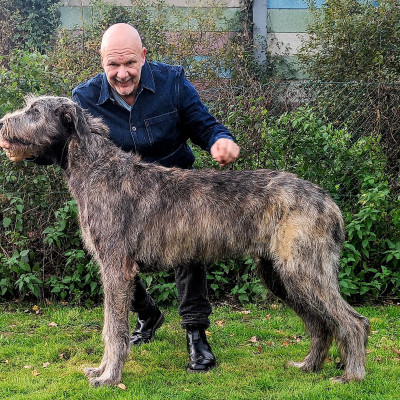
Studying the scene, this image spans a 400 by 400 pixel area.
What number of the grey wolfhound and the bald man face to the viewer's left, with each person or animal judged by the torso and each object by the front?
1

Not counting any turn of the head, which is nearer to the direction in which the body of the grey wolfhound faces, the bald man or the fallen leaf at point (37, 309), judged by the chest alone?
the fallen leaf

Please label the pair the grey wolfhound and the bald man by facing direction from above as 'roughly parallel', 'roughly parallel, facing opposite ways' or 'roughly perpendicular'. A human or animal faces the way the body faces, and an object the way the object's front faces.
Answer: roughly perpendicular

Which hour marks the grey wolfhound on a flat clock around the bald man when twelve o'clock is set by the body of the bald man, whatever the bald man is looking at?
The grey wolfhound is roughly at 12 o'clock from the bald man.

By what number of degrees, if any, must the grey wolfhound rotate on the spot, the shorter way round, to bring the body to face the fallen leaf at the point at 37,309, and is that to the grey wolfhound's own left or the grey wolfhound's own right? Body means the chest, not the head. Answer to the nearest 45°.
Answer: approximately 45° to the grey wolfhound's own right

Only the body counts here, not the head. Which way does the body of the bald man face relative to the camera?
toward the camera

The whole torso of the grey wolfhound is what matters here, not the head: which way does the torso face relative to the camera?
to the viewer's left
